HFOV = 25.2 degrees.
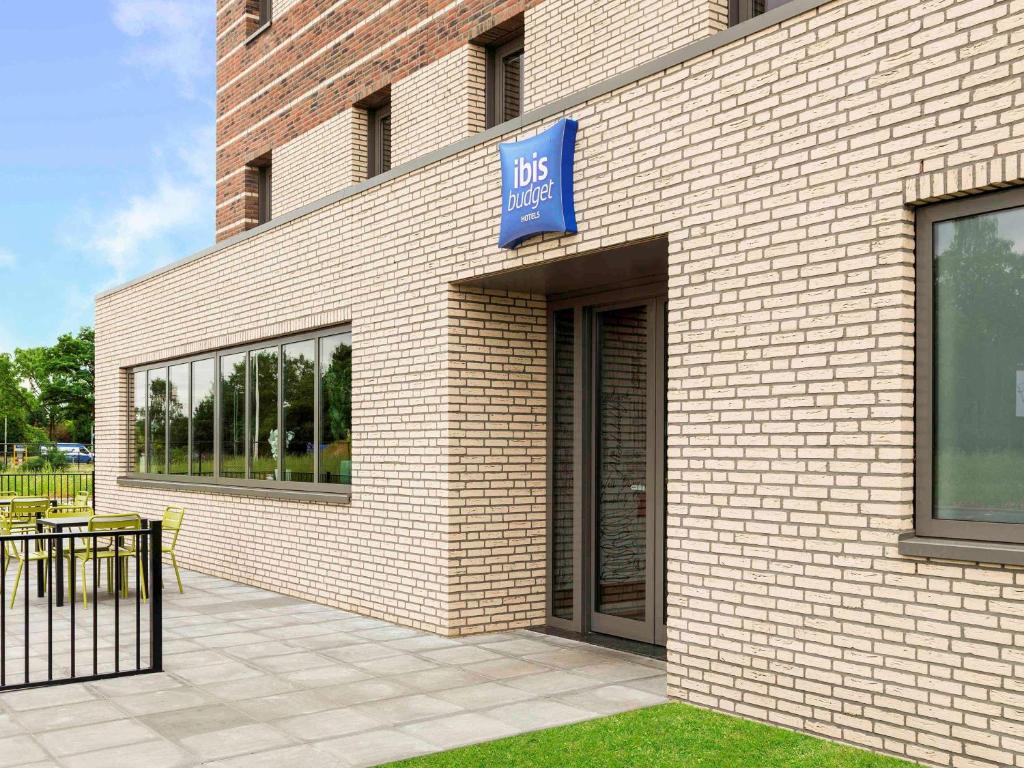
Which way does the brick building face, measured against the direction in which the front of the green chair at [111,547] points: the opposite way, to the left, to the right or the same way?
to the left

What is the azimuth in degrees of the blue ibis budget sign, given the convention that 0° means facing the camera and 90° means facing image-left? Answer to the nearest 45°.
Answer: approximately 45°

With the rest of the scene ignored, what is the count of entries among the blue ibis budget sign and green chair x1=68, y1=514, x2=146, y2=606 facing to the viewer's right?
0

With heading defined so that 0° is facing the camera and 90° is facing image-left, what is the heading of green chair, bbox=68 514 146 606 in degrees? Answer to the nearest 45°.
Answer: approximately 135°

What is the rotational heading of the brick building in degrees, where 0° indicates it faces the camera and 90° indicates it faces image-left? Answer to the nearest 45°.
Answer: approximately 45°

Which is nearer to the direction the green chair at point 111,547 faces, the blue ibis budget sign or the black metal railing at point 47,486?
the black metal railing
